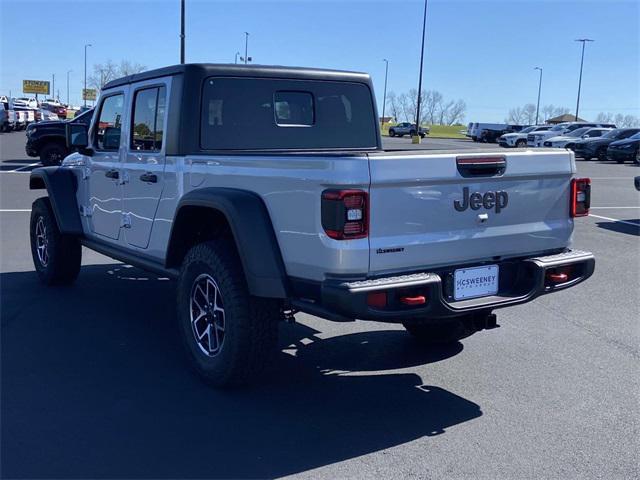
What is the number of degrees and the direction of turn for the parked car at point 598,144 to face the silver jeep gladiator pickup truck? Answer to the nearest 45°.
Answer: approximately 45° to its left

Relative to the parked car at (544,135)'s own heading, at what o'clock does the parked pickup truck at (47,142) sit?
The parked pickup truck is roughly at 11 o'clock from the parked car.

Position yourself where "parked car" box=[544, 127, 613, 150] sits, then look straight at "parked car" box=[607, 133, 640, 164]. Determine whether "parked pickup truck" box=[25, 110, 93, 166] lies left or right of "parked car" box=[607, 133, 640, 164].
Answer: right

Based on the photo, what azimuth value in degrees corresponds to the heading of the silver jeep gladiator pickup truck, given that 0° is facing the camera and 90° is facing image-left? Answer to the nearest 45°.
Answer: approximately 135°

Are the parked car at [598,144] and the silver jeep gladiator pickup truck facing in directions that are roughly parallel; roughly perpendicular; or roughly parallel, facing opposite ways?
roughly perpendicular

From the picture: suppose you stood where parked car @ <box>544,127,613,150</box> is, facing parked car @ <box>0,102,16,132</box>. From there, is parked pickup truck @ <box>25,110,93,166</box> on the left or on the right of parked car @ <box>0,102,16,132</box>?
left

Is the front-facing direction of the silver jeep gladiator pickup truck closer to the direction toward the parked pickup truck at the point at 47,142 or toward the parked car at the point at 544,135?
the parked pickup truck
